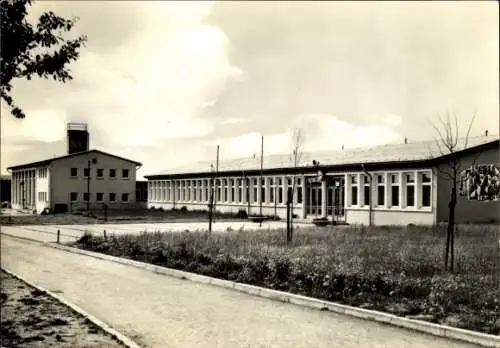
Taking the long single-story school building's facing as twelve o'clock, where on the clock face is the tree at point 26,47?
The tree is roughly at 11 o'clock from the long single-story school building.

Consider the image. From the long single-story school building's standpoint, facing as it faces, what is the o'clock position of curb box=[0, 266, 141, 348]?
The curb is roughly at 11 o'clock from the long single-story school building.

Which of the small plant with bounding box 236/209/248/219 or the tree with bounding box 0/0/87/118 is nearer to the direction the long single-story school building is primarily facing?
the tree

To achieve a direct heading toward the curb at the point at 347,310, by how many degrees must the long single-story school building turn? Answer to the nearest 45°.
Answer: approximately 45° to its left

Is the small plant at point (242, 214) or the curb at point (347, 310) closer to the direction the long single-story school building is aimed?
the curb

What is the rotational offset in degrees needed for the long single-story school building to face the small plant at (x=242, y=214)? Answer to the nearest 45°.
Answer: approximately 90° to its right

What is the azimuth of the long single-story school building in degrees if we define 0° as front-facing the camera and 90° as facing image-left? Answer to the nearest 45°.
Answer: approximately 45°
